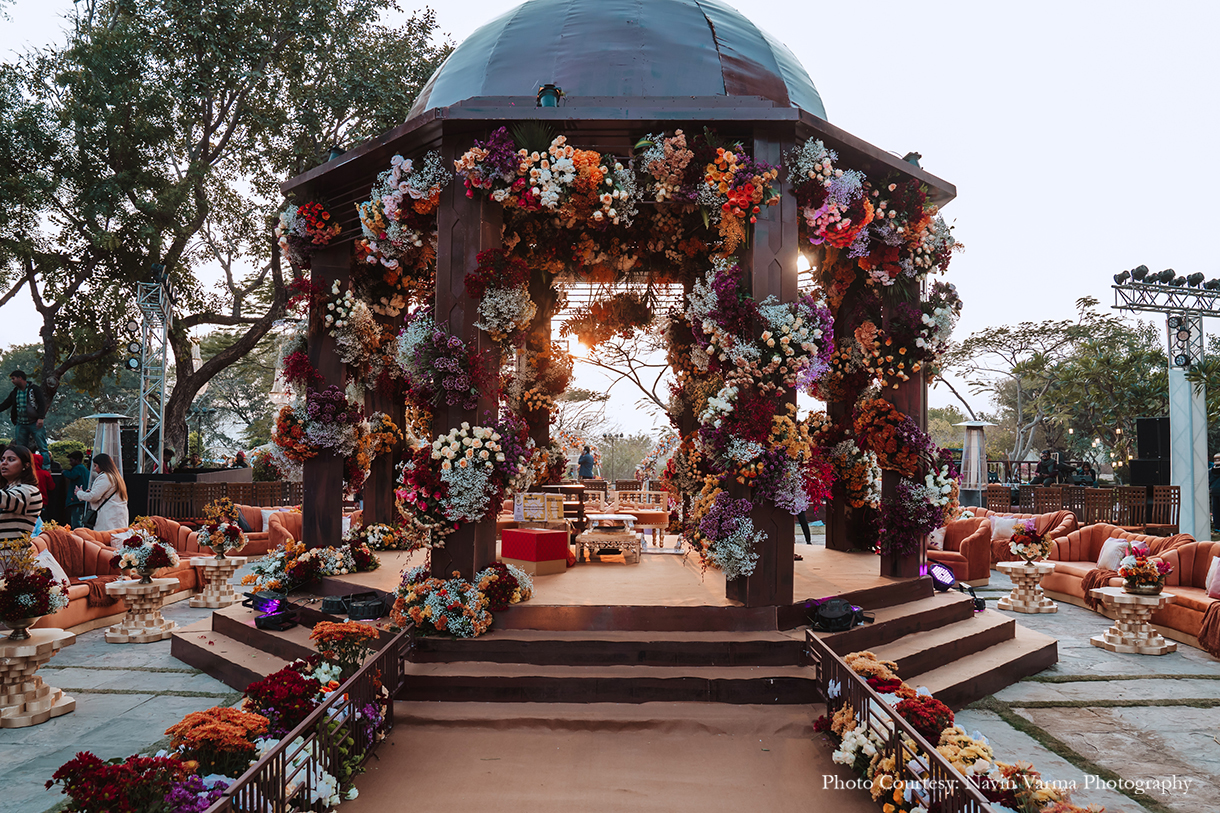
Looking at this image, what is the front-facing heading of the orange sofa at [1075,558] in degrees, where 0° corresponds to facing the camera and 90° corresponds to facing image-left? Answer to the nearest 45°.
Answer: approximately 45°

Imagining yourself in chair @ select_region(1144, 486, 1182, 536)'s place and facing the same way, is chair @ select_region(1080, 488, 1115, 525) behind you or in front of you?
in front

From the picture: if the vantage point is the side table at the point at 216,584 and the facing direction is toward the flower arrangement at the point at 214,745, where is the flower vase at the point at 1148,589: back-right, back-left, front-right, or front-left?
front-left

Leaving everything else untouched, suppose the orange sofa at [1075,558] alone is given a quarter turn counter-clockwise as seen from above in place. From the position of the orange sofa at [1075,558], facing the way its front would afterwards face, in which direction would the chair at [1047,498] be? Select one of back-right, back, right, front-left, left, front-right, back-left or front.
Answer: back-left
